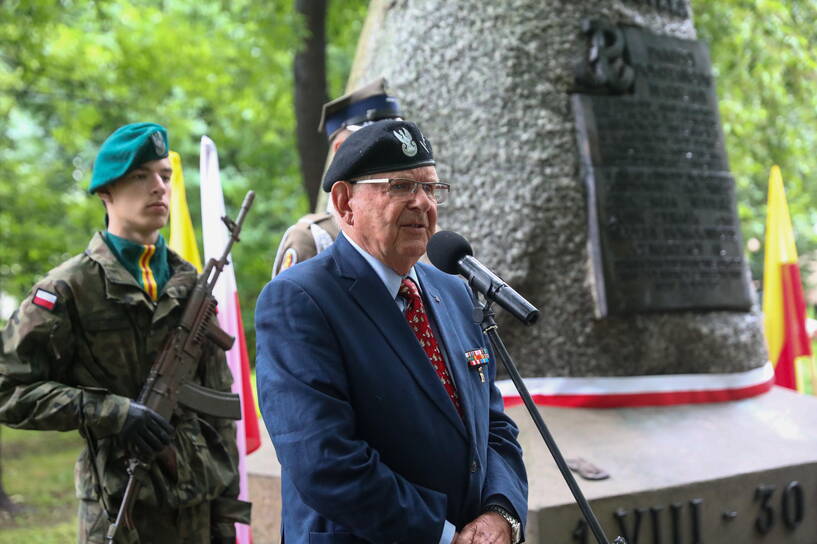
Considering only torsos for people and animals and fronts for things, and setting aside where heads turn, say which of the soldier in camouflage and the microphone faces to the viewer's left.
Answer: the microphone

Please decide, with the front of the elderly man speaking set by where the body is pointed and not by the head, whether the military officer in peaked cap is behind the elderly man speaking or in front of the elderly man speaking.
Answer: behind

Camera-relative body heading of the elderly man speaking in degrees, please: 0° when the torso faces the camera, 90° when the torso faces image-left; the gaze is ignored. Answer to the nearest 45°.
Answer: approximately 315°

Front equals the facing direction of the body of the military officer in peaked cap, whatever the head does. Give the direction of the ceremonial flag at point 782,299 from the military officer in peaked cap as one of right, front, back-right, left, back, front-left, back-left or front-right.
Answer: left

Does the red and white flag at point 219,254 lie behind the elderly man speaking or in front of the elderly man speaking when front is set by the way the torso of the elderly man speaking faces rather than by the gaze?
behind

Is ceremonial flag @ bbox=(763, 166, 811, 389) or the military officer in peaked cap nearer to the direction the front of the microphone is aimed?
the military officer in peaked cap

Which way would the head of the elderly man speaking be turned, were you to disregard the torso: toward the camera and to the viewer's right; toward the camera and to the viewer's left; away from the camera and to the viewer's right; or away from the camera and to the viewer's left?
toward the camera and to the viewer's right

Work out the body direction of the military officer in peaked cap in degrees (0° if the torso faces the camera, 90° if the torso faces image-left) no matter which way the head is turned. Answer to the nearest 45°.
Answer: approximately 315°

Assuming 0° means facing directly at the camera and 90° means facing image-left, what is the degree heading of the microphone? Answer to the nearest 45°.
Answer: approximately 90°
